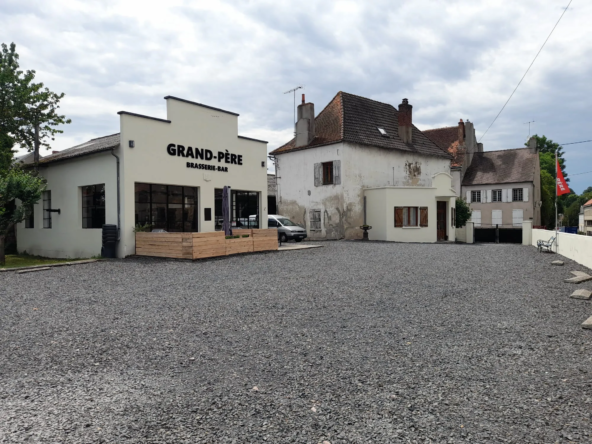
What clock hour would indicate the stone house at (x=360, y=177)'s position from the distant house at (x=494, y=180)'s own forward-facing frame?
The stone house is roughly at 1 o'clock from the distant house.

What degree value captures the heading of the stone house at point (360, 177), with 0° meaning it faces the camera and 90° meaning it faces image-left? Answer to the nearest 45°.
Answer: approximately 315°

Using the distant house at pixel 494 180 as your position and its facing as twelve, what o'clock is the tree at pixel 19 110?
The tree is roughly at 1 o'clock from the distant house.

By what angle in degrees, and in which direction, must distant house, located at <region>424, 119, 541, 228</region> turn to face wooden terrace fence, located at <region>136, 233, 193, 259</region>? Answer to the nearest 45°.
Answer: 0° — it already faces it

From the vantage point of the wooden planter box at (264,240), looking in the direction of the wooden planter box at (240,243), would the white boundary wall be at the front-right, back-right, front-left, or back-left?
back-left

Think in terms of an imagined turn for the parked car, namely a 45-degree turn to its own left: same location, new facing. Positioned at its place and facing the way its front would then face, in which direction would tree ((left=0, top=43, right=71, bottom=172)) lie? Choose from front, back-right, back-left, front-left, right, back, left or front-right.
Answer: back

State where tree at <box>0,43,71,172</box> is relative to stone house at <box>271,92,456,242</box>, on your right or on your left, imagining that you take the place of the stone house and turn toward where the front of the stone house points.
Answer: on your right

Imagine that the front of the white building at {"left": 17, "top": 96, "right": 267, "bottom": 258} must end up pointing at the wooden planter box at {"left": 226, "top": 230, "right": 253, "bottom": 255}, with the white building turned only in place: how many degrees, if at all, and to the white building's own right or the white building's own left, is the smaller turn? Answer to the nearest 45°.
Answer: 0° — it already faces it
